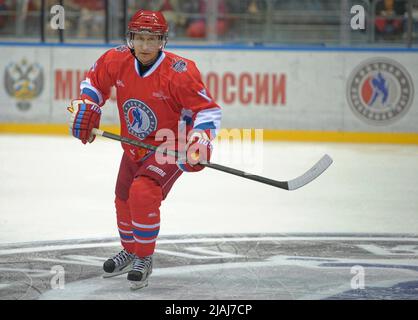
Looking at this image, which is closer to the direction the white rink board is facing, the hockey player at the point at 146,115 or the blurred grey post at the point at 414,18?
the hockey player

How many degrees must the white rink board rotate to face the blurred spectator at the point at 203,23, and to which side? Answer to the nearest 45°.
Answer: approximately 135° to its right

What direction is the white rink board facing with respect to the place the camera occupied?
facing the viewer

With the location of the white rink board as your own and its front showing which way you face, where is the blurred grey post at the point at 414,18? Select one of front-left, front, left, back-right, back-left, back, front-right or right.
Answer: left

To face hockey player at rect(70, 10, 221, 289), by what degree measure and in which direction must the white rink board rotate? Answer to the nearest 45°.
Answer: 0° — it already faces them

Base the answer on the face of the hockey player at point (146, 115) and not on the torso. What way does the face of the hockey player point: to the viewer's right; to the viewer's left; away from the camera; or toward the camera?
toward the camera
